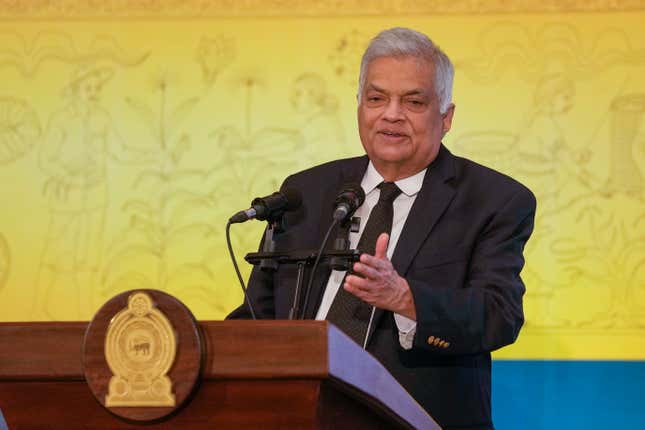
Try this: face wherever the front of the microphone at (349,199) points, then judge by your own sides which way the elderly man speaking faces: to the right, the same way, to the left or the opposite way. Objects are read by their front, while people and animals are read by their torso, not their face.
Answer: the opposite way

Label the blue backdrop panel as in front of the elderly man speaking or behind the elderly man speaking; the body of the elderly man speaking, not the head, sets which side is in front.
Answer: behind

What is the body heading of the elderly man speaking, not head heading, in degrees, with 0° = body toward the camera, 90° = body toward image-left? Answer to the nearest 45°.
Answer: approximately 45°

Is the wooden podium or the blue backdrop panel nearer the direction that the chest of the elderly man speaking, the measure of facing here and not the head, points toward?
the wooden podium

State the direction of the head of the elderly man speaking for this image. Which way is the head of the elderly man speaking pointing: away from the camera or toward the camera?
toward the camera
